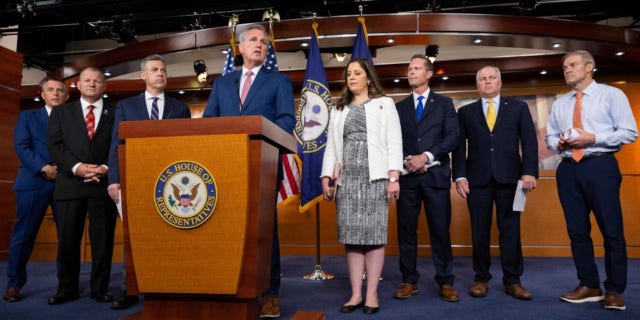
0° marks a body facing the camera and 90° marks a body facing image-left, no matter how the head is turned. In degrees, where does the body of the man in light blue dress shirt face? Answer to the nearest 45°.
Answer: approximately 45°

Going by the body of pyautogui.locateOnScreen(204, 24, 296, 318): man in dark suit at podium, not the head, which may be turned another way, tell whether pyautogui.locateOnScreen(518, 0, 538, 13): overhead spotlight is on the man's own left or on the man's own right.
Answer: on the man's own left

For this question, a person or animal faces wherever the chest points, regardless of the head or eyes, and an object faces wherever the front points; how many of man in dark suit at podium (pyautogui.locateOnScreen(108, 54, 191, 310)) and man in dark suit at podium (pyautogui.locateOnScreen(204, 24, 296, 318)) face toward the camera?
2

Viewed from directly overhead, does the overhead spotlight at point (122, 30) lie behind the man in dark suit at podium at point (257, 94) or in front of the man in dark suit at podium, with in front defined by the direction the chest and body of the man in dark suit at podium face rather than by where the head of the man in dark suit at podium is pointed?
behind

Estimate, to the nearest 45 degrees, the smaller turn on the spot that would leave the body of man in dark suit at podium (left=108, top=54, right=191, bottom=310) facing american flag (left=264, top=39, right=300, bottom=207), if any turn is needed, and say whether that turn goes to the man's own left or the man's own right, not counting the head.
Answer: approximately 135° to the man's own left

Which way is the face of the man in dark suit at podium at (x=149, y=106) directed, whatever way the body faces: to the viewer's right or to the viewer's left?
to the viewer's right

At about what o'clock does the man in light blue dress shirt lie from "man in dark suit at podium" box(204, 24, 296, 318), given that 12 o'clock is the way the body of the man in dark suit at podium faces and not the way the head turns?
The man in light blue dress shirt is roughly at 9 o'clock from the man in dark suit at podium.

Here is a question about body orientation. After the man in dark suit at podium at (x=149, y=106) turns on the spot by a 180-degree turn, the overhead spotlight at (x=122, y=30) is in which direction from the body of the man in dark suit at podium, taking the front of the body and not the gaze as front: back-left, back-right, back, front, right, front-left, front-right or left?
front

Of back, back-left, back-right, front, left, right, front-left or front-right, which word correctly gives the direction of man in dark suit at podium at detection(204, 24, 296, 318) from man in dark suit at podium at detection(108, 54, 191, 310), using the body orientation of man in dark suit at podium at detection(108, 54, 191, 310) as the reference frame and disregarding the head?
front-left

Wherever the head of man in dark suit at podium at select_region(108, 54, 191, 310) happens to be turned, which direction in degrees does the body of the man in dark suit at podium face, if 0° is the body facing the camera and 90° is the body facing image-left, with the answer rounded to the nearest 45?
approximately 0°

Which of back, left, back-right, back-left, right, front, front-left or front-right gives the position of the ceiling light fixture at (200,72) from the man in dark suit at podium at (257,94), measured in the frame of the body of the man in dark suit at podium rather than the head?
back

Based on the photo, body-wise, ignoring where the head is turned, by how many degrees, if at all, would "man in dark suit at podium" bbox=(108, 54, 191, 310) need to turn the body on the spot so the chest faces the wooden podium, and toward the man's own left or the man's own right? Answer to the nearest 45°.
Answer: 0° — they already face it

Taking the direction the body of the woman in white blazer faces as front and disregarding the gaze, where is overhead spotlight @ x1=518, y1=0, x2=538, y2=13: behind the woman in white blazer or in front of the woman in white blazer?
behind
